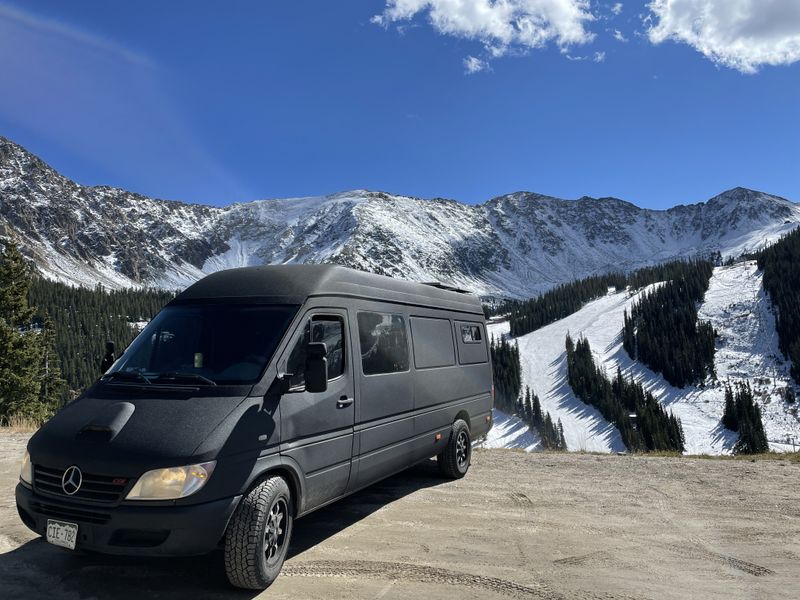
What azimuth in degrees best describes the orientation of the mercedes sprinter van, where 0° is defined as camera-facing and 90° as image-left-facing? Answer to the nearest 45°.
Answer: approximately 45°

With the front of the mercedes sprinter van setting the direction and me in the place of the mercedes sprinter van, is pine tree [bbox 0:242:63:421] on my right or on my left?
on my right
